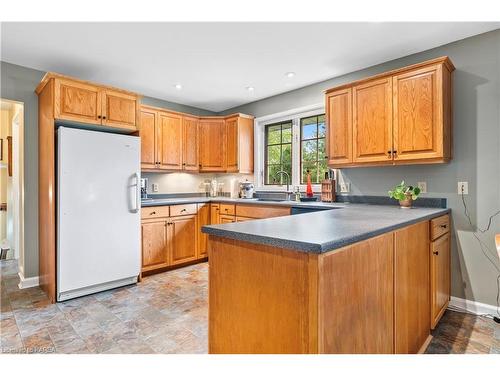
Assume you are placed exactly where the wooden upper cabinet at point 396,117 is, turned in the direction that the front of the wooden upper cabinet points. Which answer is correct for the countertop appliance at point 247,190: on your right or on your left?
on your right

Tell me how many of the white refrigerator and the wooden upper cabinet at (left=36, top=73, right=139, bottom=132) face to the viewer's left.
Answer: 0

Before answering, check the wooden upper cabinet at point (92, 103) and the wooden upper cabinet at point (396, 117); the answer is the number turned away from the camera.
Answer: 0

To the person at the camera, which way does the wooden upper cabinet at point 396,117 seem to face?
facing the viewer and to the left of the viewer

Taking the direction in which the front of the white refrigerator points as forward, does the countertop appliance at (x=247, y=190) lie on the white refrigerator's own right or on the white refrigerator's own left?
on the white refrigerator's own left

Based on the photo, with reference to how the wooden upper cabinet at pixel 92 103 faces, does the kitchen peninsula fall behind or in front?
in front

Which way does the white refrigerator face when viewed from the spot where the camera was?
facing the viewer and to the right of the viewer

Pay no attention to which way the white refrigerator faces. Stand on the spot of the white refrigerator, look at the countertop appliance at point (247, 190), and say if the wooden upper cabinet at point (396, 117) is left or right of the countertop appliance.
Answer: right

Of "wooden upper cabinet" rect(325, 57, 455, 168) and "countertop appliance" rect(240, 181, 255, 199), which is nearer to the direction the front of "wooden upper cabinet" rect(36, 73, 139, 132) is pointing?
the wooden upper cabinet

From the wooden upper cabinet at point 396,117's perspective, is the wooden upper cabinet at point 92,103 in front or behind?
in front

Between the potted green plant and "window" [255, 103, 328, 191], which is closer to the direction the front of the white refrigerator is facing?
the potted green plant
